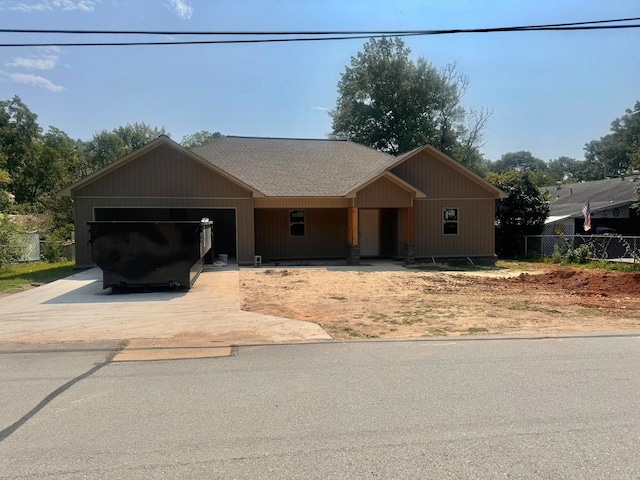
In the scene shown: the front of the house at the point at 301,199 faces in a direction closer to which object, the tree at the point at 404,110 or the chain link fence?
the chain link fence

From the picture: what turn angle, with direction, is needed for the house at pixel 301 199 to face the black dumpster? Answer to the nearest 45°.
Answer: approximately 45° to its right

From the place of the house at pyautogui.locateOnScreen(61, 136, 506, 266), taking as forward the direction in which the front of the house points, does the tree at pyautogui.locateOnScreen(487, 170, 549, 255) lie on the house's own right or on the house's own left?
on the house's own left

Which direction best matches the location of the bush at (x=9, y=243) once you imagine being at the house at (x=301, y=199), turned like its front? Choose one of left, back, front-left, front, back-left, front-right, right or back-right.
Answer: right

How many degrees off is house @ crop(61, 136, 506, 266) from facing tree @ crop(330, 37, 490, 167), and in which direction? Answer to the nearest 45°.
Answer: approximately 135° to its left

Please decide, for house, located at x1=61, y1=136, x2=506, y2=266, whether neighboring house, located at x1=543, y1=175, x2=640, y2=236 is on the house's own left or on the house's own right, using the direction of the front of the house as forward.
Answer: on the house's own left

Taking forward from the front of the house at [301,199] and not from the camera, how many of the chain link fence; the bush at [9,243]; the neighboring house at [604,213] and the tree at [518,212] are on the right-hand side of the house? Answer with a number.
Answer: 1

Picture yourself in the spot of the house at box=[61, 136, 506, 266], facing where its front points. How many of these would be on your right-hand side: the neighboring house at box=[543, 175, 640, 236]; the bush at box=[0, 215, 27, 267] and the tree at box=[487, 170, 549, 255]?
1

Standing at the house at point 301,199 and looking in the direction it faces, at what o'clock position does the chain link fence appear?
The chain link fence is roughly at 9 o'clock from the house.

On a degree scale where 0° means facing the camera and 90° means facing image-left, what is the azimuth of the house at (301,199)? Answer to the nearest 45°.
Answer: approximately 0°

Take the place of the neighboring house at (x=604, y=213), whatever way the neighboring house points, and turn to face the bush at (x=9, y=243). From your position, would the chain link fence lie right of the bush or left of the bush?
left
